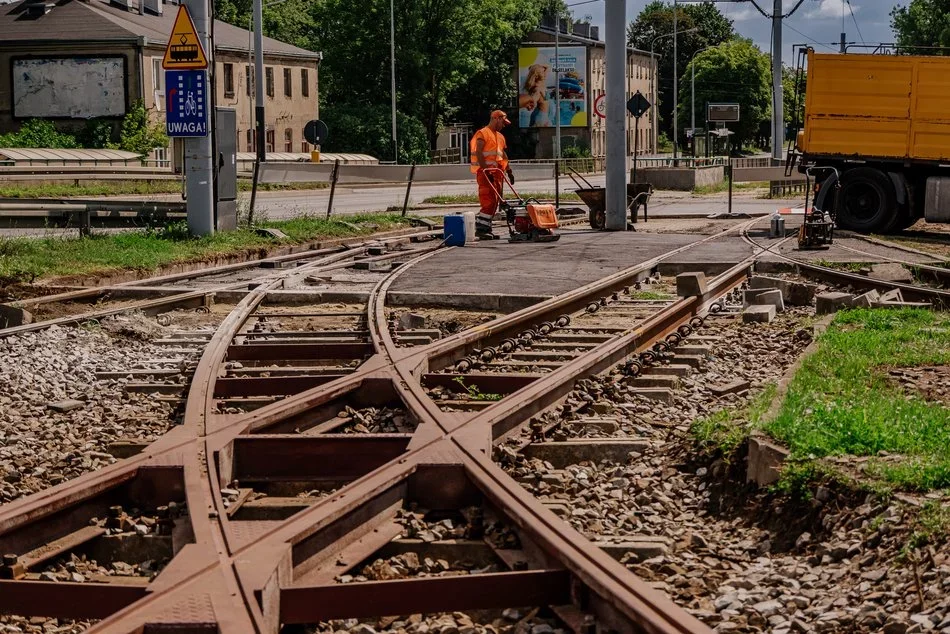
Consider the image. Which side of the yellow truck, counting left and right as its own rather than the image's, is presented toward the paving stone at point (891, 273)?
right

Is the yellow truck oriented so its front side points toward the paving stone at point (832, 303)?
no

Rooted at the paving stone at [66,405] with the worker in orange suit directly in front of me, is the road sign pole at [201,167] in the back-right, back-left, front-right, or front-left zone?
front-left

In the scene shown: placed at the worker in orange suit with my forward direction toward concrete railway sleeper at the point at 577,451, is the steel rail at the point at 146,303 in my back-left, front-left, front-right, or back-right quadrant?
front-right

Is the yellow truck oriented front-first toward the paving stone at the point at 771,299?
no

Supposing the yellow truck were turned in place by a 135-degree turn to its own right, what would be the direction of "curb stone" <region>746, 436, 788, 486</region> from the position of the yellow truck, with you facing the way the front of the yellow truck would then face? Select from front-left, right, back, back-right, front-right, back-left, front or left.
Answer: front-left

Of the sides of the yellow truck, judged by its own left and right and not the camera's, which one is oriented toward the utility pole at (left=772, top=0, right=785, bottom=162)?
left

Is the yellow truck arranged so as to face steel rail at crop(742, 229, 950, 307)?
no

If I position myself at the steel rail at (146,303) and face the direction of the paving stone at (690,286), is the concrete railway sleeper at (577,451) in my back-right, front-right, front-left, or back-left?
front-right

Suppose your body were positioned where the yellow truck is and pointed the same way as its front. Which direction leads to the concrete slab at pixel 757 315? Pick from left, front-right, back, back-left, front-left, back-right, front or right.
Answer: right

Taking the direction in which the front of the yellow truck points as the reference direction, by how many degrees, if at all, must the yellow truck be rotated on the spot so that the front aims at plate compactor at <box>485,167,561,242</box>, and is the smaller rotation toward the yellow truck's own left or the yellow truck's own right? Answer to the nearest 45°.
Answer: approximately 135° to the yellow truck's own right

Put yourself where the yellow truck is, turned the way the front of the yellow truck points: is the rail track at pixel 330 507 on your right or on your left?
on your right

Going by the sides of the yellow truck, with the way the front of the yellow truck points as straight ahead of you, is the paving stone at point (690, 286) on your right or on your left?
on your right

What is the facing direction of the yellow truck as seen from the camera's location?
facing to the right of the viewer

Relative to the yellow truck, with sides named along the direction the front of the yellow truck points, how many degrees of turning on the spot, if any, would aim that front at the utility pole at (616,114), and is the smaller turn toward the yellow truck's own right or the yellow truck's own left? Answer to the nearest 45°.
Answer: approximately 180°
